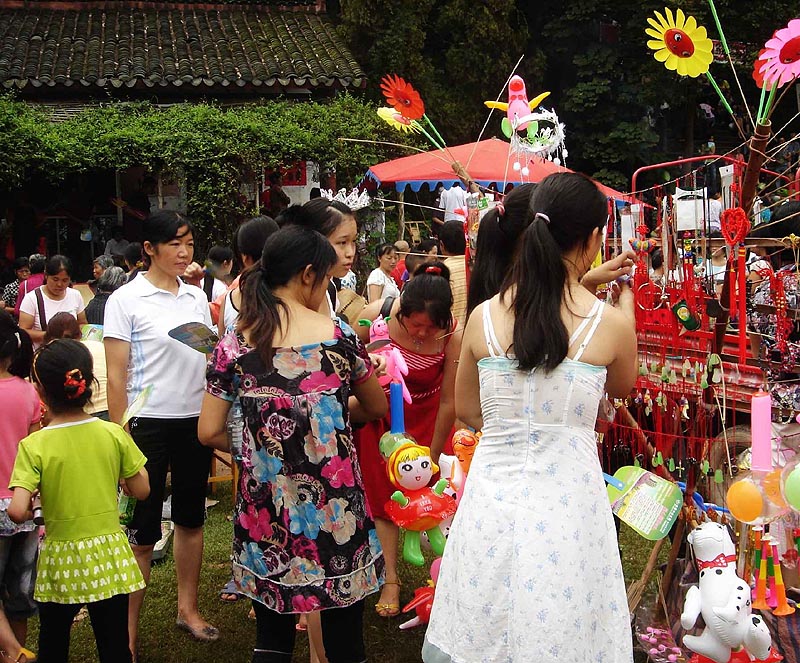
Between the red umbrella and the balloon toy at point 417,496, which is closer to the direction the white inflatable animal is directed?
the balloon toy

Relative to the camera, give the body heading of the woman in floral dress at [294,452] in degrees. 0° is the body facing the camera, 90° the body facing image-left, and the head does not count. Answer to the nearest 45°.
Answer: approximately 180°

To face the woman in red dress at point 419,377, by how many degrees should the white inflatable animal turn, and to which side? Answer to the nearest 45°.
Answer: approximately 90° to its right

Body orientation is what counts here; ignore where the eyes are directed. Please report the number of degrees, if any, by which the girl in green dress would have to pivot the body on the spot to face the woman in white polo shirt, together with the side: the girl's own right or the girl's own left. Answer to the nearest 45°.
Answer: approximately 45° to the girl's own right

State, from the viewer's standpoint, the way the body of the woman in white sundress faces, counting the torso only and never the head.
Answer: away from the camera

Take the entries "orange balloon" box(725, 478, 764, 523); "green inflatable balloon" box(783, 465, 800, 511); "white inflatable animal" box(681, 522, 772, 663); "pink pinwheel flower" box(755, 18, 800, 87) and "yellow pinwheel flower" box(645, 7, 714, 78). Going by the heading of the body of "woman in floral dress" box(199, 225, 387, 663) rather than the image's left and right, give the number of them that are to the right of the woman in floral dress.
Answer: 5

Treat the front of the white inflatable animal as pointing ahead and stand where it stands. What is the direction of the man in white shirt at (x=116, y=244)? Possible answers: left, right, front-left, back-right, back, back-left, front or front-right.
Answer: right

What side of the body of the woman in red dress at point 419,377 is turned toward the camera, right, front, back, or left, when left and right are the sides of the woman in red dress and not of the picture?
front

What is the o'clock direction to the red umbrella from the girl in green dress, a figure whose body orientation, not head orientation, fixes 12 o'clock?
The red umbrella is roughly at 1 o'clock from the girl in green dress.

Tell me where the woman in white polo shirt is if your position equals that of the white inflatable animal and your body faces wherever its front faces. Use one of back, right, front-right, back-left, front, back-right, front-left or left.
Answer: front-right

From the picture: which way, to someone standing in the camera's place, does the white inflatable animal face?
facing the viewer and to the left of the viewer

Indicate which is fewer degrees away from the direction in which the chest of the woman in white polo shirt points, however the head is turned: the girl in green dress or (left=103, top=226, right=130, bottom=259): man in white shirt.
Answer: the girl in green dress

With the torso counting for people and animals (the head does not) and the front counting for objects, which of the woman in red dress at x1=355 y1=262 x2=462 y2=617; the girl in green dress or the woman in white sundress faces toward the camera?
the woman in red dress

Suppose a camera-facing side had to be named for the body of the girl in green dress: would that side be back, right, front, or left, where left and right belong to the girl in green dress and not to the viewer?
back

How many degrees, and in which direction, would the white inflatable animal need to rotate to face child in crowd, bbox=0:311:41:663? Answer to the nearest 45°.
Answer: approximately 45° to its right
